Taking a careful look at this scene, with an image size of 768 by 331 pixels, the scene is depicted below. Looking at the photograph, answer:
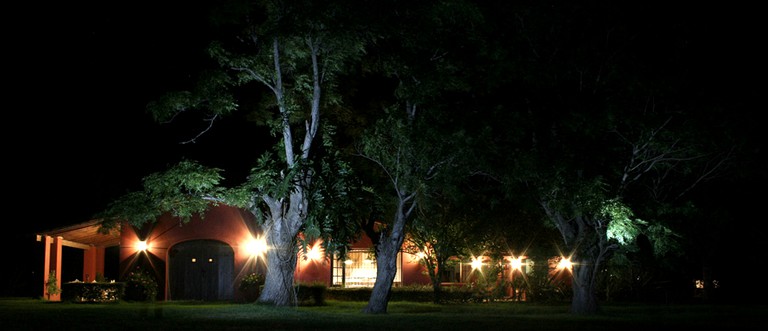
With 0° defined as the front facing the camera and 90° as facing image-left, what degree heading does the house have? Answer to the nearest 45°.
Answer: approximately 0°

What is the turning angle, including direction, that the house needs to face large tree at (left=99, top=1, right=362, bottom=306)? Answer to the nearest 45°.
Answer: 0° — it already faces it

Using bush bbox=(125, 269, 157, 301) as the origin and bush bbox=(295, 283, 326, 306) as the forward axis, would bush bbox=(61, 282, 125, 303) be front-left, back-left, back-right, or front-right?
back-right

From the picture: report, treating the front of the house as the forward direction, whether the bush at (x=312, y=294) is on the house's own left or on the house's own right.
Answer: on the house's own left
